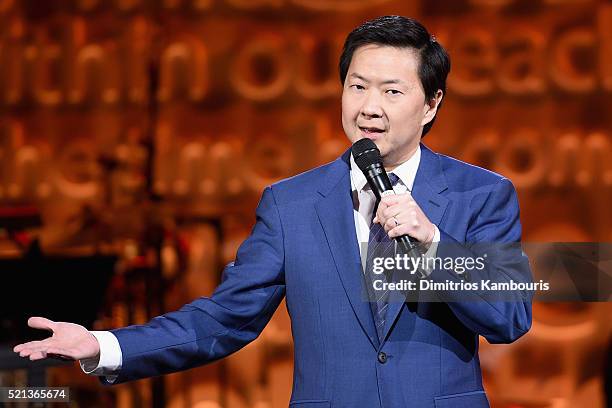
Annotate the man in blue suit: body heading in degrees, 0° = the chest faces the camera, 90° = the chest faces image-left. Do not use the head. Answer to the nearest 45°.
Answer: approximately 0°
